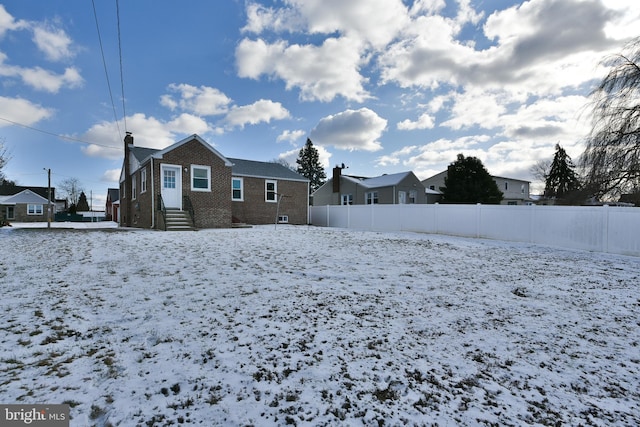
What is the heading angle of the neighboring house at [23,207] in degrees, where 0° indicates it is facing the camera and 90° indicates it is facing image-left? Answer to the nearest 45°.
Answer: approximately 0°

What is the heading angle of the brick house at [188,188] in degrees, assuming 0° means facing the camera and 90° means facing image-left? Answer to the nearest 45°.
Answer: approximately 0°

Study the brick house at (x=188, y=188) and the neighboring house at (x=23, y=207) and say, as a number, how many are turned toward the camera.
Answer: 2
